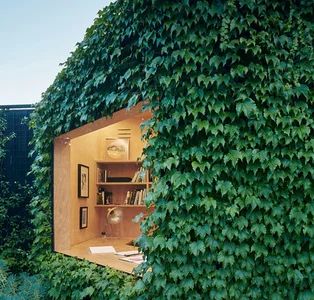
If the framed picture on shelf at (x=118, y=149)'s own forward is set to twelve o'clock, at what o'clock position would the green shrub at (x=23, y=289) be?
The green shrub is roughly at 1 o'clock from the framed picture on shelf.

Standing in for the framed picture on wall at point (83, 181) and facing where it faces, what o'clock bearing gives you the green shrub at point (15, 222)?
The green shrub is roughly at 6 o'clock from the framed picture on wall.

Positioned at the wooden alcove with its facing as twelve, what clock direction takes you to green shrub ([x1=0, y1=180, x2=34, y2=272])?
The green shrub is roughly at 3 o'clock from the wooden alcove.

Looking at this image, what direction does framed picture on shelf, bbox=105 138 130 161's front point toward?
toward the camera

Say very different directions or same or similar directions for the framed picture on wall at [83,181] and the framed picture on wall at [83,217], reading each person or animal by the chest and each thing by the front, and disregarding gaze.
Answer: same or similar directions

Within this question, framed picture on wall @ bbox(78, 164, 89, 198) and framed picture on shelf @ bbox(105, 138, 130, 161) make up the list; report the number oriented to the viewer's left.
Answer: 0

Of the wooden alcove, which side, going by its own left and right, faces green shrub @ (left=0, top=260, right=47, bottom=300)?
front

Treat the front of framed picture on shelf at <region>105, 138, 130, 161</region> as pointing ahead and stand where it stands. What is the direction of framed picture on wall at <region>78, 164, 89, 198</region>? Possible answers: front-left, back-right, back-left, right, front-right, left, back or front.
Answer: front-right

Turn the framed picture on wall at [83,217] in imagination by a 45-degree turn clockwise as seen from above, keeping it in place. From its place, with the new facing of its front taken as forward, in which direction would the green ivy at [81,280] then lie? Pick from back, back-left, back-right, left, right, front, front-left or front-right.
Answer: front

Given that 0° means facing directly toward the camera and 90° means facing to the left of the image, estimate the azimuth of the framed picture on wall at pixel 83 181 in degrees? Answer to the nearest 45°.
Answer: approximately 315°

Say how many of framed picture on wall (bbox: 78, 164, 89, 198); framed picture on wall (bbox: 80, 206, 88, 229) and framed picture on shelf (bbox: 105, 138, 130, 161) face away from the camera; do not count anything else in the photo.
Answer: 0

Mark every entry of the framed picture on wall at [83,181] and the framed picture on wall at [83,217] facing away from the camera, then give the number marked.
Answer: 0
